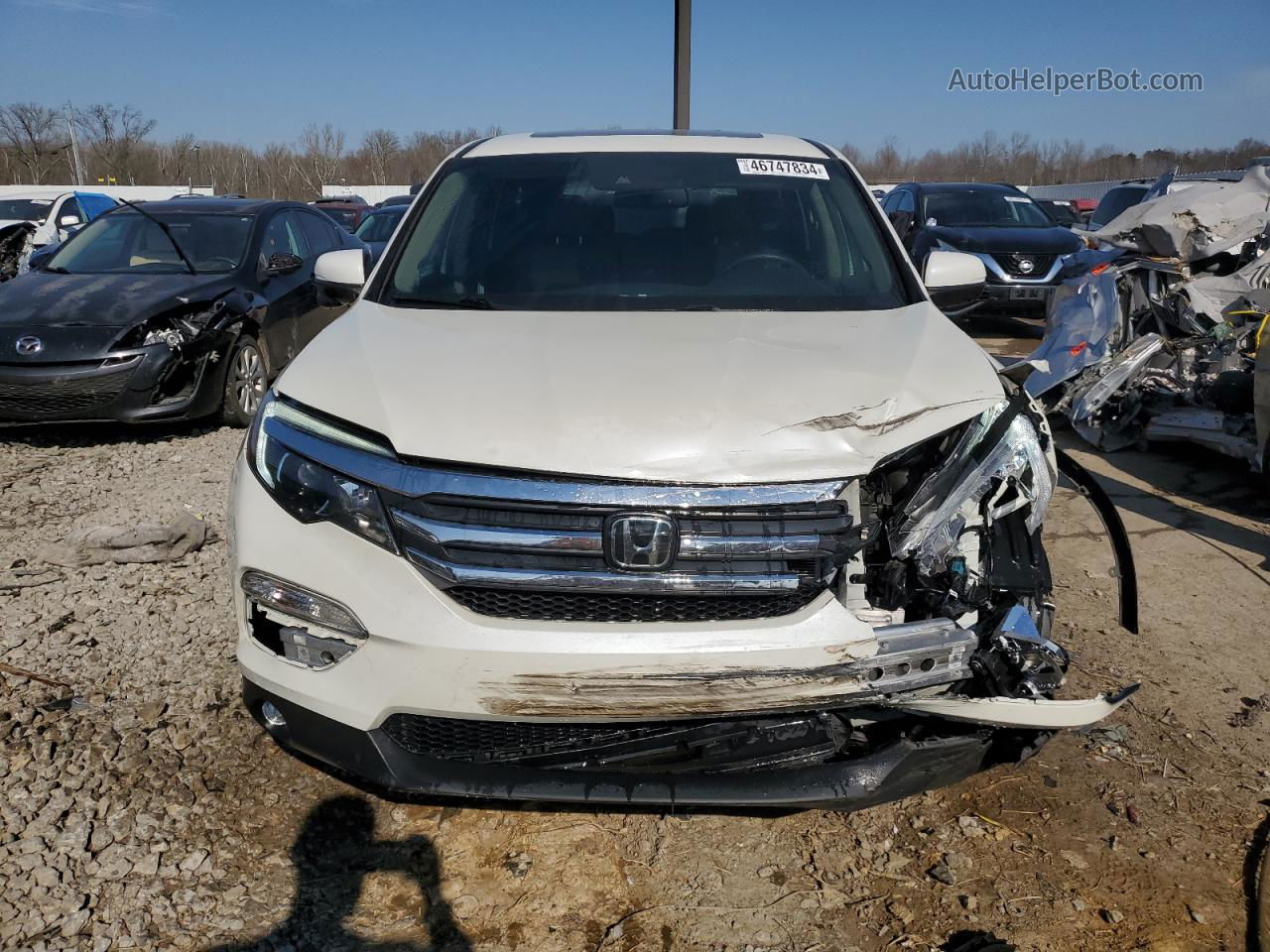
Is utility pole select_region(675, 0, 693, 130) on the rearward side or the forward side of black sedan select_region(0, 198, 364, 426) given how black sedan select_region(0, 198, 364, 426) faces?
on the rearward side

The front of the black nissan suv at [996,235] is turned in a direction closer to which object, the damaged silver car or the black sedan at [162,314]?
the damaged silver car

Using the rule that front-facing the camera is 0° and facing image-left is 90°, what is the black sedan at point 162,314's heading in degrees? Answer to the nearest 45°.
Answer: approximately 45°

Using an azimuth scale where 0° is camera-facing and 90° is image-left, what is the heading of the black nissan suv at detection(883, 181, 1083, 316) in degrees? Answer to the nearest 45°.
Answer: approximately 315°

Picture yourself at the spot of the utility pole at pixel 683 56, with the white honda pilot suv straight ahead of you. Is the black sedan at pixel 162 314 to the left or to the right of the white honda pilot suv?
right

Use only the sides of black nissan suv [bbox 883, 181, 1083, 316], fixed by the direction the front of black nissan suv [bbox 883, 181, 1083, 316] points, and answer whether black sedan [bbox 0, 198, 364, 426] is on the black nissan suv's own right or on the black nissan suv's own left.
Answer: on the black nissan suv's own right

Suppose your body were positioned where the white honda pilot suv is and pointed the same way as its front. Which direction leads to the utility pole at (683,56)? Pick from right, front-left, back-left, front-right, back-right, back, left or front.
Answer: back

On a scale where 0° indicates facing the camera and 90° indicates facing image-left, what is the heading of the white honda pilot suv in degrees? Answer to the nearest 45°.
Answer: approximately 0°

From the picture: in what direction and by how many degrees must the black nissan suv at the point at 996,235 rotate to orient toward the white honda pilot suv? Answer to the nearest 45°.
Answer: approximately 45° to its right

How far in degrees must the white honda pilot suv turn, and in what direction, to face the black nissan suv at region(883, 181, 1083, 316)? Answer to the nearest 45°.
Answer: approximately 180°
